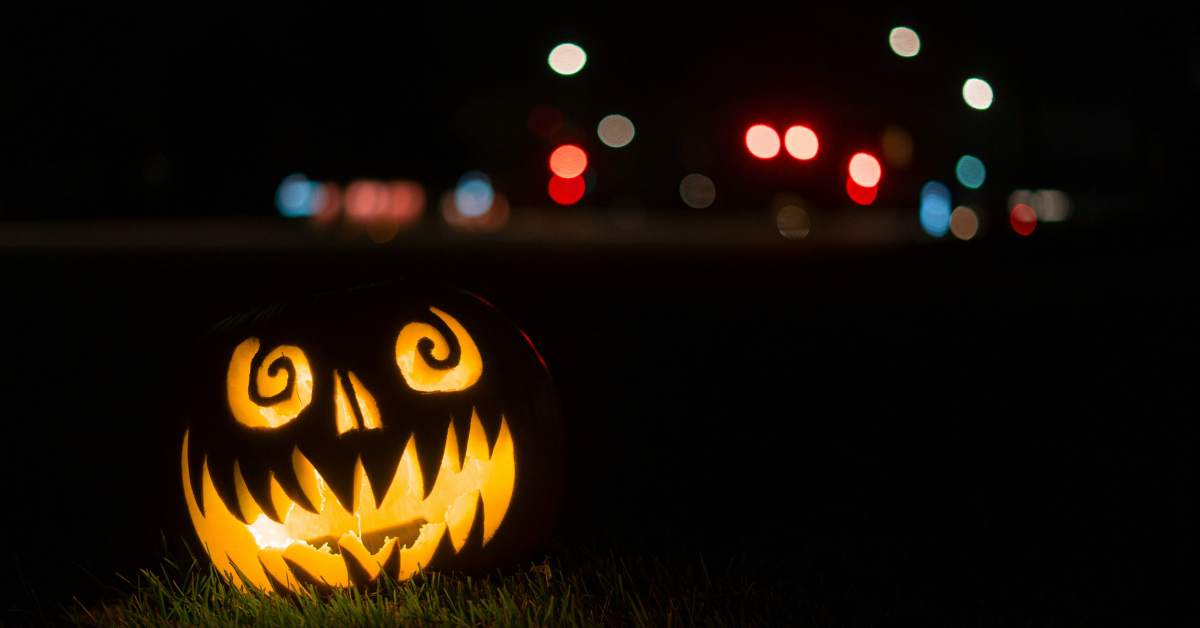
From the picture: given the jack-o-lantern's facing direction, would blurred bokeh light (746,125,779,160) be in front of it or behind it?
behind

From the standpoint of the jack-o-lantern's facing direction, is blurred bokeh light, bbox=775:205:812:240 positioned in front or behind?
behind

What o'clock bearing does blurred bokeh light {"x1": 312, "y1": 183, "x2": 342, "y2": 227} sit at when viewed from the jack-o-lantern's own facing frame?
The blurred bokeh light is roughly at 6 o'clock from the jack-o-lantern.

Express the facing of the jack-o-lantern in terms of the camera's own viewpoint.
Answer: facing the viewer

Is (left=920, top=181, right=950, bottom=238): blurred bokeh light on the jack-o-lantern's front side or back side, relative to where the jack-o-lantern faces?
on the back side

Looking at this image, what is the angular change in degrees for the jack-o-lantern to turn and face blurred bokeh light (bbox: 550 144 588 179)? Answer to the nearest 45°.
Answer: approximately 180°

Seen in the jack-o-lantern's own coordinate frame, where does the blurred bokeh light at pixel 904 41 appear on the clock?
The blurred bokeh light is roughly at 7 o'clock from the jack-o-lantern.

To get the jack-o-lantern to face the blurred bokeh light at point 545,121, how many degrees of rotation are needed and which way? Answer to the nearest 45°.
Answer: approximately 180°

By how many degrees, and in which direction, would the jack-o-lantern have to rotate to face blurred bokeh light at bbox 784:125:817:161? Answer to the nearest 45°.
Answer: approximately 135° to its left

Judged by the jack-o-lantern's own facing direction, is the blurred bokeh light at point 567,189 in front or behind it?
behind

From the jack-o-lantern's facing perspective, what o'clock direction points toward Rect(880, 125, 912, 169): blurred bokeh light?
The blurred bokeh light is roughly at 7 o'clock from the jack-o-lantern.

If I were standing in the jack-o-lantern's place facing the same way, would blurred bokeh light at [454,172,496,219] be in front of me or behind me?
behind
